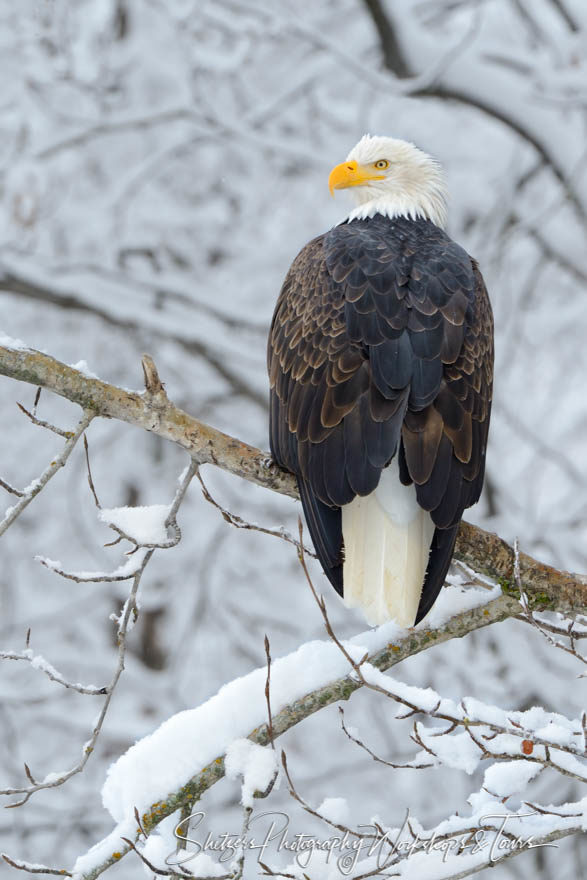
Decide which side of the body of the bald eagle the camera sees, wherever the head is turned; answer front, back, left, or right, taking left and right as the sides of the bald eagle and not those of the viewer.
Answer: back
